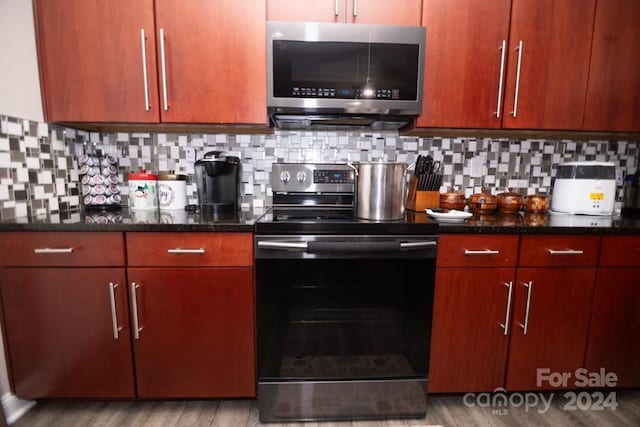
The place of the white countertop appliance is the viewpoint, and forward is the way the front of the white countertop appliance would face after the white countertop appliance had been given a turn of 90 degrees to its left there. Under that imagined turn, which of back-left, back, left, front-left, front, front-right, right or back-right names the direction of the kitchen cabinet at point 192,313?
back-right

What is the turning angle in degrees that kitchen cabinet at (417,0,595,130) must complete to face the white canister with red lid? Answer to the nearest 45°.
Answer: approximately 45° to its right

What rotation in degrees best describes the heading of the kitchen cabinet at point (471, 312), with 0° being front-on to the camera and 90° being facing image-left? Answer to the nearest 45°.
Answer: approximately 0°

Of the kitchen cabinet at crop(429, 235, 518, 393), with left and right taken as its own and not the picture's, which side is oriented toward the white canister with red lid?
right

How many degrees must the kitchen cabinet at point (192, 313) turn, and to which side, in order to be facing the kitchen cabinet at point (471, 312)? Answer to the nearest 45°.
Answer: approximately 90° to its left

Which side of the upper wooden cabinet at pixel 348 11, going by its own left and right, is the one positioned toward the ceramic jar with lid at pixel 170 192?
right
